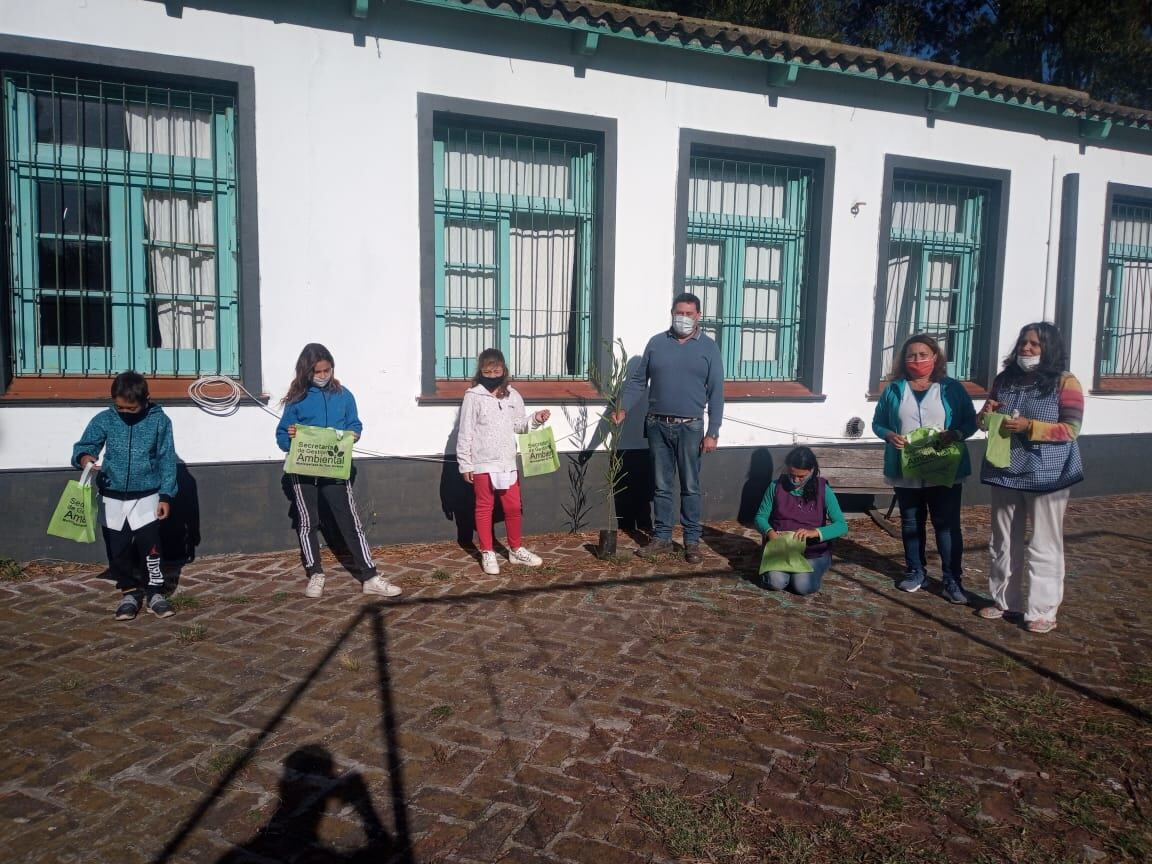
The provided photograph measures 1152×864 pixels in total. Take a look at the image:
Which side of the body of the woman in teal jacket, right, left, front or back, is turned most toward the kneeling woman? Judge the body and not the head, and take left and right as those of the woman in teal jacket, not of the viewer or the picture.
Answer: right

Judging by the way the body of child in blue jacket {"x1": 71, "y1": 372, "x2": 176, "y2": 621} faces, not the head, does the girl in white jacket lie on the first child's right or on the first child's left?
on the first child's left

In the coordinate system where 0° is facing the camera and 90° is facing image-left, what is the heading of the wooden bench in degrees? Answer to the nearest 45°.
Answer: approximately 0°

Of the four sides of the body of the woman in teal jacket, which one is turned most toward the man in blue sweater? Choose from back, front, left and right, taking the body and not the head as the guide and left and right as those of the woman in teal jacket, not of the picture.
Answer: right
